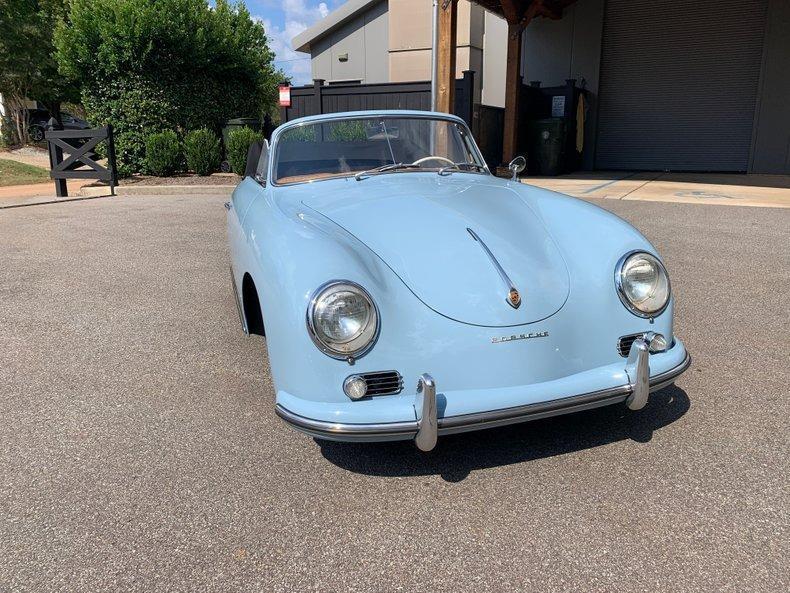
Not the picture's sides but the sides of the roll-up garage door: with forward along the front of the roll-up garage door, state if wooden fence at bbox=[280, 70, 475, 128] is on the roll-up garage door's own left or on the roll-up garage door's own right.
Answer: on the roll-up garage door's own right

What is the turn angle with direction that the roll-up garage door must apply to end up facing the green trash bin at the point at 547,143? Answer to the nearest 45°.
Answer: approximately 45° to its right

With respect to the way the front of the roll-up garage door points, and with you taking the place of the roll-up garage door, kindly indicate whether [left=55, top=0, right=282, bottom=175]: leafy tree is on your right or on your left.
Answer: on your right

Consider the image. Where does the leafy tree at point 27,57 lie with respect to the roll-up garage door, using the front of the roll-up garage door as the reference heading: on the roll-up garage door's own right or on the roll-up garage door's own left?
on the roll-up garage door's own right

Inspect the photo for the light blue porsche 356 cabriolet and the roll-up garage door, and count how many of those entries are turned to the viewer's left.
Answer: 0

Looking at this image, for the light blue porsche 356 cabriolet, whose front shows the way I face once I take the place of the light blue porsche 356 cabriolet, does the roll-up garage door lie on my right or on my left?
on my left

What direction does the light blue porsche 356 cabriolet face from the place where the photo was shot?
facing the viewer and to the right of the viewer

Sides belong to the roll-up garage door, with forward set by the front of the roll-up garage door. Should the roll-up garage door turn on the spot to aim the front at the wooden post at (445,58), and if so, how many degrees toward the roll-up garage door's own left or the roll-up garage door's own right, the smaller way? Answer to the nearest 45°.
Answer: approximately 45° to the roll-up garage door's own right

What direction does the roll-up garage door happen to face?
toward the camera

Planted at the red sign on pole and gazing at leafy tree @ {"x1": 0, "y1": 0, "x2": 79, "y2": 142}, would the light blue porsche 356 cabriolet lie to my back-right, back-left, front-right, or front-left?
back-left

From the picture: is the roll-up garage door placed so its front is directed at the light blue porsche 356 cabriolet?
yes

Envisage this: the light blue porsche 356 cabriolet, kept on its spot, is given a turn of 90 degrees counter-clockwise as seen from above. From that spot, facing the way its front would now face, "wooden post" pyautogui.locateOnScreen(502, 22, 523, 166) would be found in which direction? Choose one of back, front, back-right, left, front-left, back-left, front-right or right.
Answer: front-left

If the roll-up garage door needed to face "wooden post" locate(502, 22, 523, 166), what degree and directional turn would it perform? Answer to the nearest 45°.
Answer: approximately 45° to its right

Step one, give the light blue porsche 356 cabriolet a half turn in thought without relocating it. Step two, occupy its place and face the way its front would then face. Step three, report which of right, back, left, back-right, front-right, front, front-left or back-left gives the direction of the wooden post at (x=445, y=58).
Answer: front-right

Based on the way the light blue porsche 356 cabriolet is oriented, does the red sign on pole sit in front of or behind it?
behind

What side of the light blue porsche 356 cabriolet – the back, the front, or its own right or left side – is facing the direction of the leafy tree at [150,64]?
back

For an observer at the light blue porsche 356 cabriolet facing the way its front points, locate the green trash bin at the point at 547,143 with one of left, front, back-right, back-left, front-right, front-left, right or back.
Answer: back-left
